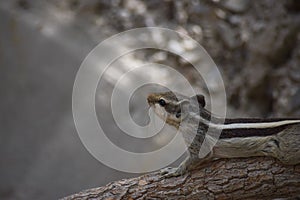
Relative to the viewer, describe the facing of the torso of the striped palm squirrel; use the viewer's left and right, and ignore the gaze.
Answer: facing to the left of the viewer
